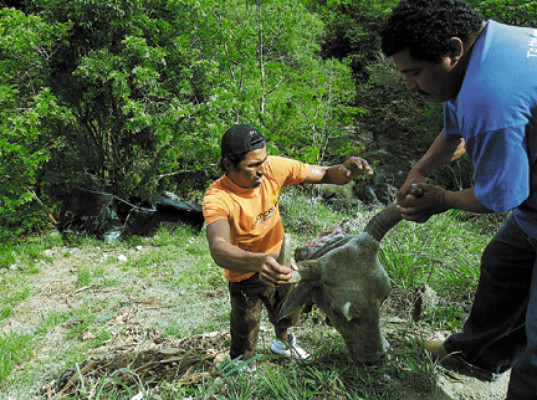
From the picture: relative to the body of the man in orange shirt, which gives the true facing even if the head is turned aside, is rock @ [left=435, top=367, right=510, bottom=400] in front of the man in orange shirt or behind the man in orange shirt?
in front

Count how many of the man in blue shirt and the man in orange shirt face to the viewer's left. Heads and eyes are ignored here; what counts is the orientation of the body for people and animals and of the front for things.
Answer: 1

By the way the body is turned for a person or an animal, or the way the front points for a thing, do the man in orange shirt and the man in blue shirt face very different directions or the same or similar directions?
very different directions

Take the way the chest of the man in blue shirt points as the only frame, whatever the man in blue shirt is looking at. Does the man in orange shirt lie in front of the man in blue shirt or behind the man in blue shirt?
in front

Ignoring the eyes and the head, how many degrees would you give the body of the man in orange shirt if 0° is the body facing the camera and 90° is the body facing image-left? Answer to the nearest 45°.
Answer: approximately 315°

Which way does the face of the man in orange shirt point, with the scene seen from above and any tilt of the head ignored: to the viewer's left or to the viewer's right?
to the viewer's right

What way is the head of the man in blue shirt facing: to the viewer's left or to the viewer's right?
to the viewer's left

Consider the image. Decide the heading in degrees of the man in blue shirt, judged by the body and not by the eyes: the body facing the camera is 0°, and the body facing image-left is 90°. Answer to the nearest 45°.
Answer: approximately 90°
